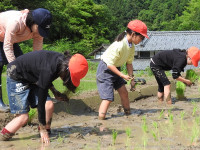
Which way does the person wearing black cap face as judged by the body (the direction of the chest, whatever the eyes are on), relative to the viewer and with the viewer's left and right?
facing to the right of the viewer

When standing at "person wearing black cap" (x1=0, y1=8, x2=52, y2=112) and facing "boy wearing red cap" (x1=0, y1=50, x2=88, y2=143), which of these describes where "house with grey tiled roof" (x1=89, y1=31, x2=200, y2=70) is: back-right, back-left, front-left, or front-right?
back-left

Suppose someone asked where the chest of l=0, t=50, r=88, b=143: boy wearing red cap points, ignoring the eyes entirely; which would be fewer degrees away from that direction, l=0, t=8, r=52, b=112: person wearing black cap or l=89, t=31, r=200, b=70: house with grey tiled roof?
the house with grey tiled roof

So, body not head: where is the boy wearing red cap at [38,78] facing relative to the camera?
to the viewer's right

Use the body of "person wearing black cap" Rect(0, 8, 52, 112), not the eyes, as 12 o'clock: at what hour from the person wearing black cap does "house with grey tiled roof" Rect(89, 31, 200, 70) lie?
The house with grey tiled roof is roughly at 10 o'clock from the person wearing black cap.

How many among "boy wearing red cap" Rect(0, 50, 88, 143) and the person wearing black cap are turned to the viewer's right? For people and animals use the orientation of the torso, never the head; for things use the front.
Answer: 2

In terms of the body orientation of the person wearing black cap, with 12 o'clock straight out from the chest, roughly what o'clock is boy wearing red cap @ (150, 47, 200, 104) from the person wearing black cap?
The boy wearing red cap is roughly at 11 o'clock from the person wearing black cap.

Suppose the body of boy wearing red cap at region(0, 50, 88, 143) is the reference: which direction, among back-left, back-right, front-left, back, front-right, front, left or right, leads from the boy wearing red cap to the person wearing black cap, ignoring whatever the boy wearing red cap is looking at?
left

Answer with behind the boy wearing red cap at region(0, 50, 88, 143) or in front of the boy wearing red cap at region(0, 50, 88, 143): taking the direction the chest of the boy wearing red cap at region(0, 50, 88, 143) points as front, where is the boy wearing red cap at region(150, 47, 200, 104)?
in front

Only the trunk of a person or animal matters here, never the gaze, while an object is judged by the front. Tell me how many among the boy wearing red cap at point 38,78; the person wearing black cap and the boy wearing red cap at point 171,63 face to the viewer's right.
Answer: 3

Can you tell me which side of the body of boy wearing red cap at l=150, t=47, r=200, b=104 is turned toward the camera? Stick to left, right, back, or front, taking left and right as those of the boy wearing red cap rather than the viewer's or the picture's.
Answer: right

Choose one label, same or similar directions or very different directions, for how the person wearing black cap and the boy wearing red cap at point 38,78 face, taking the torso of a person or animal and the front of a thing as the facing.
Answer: same or similar directions

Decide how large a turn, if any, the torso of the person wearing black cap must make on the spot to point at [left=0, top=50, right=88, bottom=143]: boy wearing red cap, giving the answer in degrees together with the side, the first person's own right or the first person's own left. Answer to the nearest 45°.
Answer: approximately 90° to the first person's own right
